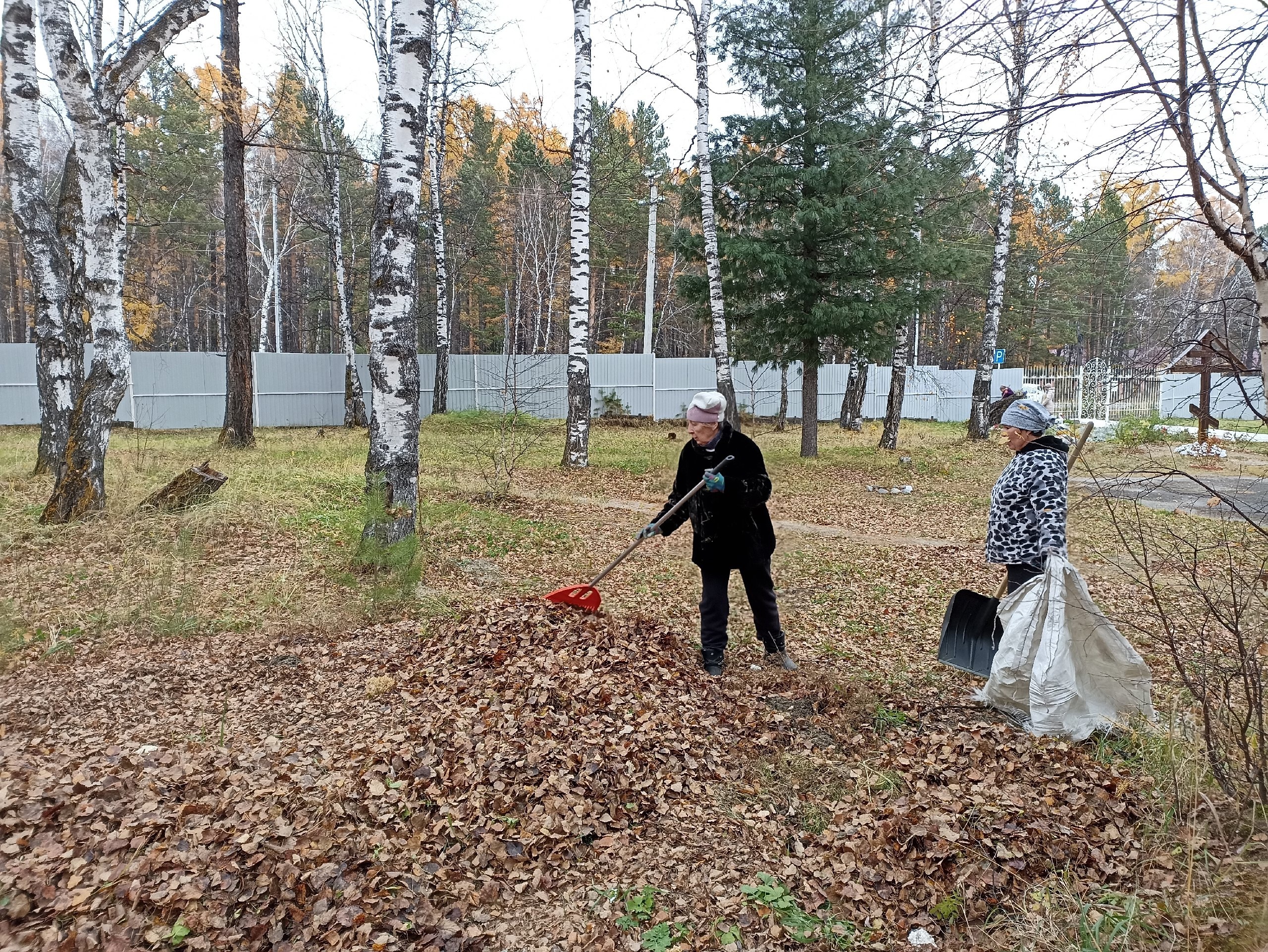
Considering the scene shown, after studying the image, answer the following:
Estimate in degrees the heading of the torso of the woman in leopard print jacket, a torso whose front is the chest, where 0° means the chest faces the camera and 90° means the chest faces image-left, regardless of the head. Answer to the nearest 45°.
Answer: approximately 90°

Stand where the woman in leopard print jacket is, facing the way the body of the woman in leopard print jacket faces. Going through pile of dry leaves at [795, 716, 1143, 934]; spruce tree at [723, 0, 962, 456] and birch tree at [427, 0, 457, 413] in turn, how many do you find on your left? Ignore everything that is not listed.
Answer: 1

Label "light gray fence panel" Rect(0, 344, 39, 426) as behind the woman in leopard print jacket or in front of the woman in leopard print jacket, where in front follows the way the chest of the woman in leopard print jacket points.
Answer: in front

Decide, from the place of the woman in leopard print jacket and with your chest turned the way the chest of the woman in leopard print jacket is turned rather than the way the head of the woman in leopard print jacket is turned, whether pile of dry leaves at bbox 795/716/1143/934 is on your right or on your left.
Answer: on your left

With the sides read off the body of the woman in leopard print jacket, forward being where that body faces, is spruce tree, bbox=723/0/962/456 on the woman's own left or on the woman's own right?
on the woman's own right

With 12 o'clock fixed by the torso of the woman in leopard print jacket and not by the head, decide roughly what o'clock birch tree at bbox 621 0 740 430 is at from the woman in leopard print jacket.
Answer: The birch tree is roughly at 2 o'clock from the woman in leopard print jacket.

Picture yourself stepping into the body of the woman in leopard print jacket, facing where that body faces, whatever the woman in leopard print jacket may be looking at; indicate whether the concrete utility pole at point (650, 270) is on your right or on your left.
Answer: on your right

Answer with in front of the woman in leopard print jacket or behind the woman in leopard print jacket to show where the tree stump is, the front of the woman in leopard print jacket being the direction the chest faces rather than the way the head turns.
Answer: in front

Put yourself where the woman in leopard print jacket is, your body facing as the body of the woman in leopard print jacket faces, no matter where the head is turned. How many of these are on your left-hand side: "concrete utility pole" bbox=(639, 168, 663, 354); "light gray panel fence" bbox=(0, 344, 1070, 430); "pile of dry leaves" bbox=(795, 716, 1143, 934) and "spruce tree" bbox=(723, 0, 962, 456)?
1

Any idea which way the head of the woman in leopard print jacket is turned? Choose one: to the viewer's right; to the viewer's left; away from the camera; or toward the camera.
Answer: to the viewer's left

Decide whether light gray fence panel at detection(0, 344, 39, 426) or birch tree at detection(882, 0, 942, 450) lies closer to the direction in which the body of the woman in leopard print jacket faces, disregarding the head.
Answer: the light gray fence panel

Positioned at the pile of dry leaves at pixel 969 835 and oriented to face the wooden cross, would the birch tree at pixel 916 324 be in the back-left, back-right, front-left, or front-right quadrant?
front-left

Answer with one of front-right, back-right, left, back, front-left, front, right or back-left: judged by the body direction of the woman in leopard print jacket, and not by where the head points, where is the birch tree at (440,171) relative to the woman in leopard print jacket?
front-right
